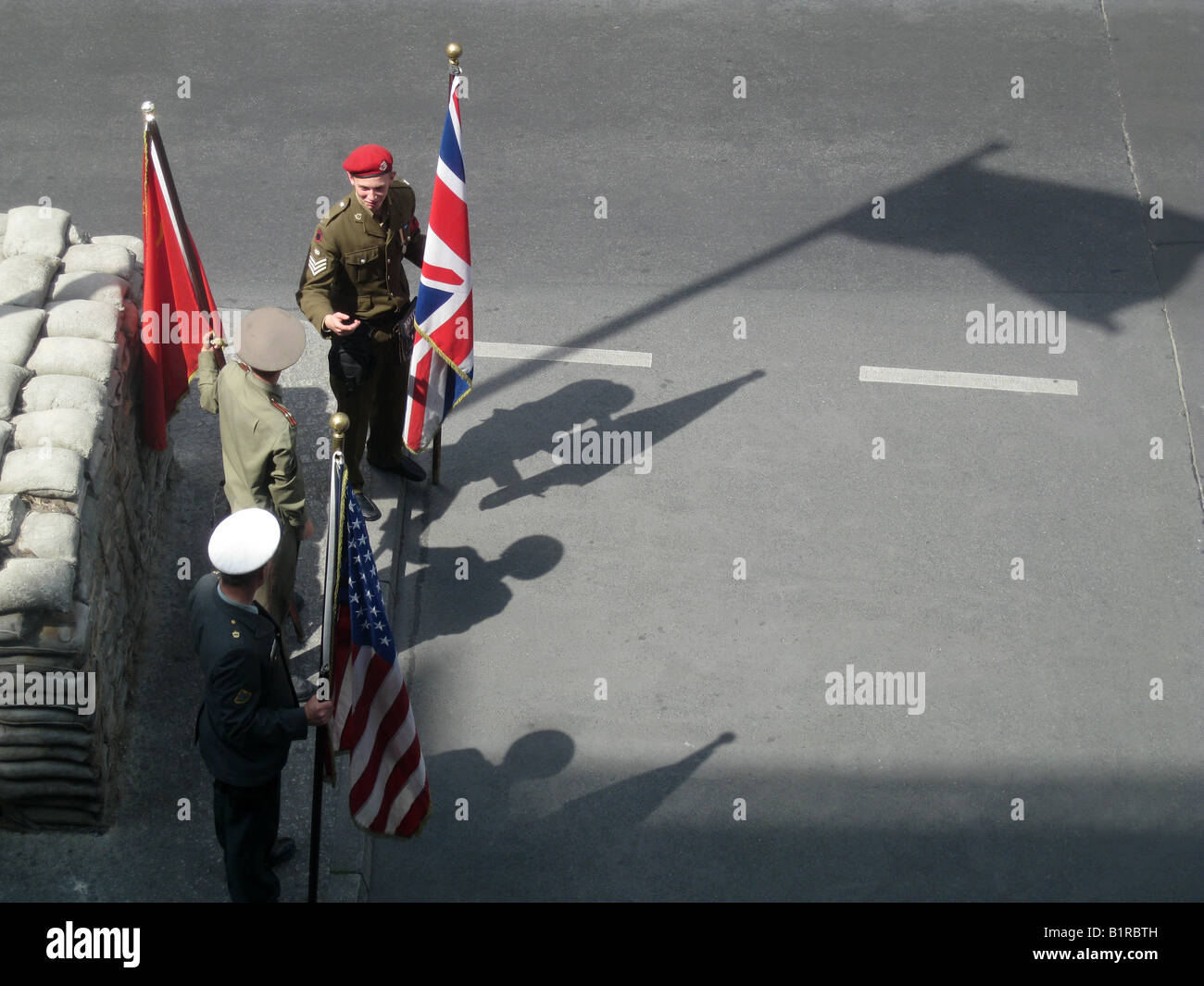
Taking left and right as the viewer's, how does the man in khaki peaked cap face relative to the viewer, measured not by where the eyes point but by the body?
facing away from the viewer and to the right of the viewer

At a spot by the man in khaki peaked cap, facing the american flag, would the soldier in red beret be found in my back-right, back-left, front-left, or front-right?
back-left

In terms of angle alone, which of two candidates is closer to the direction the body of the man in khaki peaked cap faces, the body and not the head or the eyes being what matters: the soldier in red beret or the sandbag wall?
the soldier in red beret

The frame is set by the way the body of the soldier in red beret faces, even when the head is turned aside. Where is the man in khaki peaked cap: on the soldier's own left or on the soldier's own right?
on the soldier's own right
